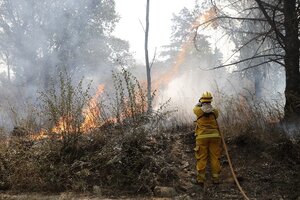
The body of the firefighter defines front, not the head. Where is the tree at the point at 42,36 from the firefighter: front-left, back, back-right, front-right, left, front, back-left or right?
front-left

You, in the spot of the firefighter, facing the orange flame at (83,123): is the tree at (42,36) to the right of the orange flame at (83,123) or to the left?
right

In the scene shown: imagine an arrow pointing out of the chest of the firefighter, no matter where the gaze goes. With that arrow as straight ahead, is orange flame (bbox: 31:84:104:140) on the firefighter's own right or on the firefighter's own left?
on the firefighter's own left

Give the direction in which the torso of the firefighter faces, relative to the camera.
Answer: away from the camera

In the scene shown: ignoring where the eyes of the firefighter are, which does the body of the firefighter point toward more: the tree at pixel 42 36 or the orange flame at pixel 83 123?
the tree
